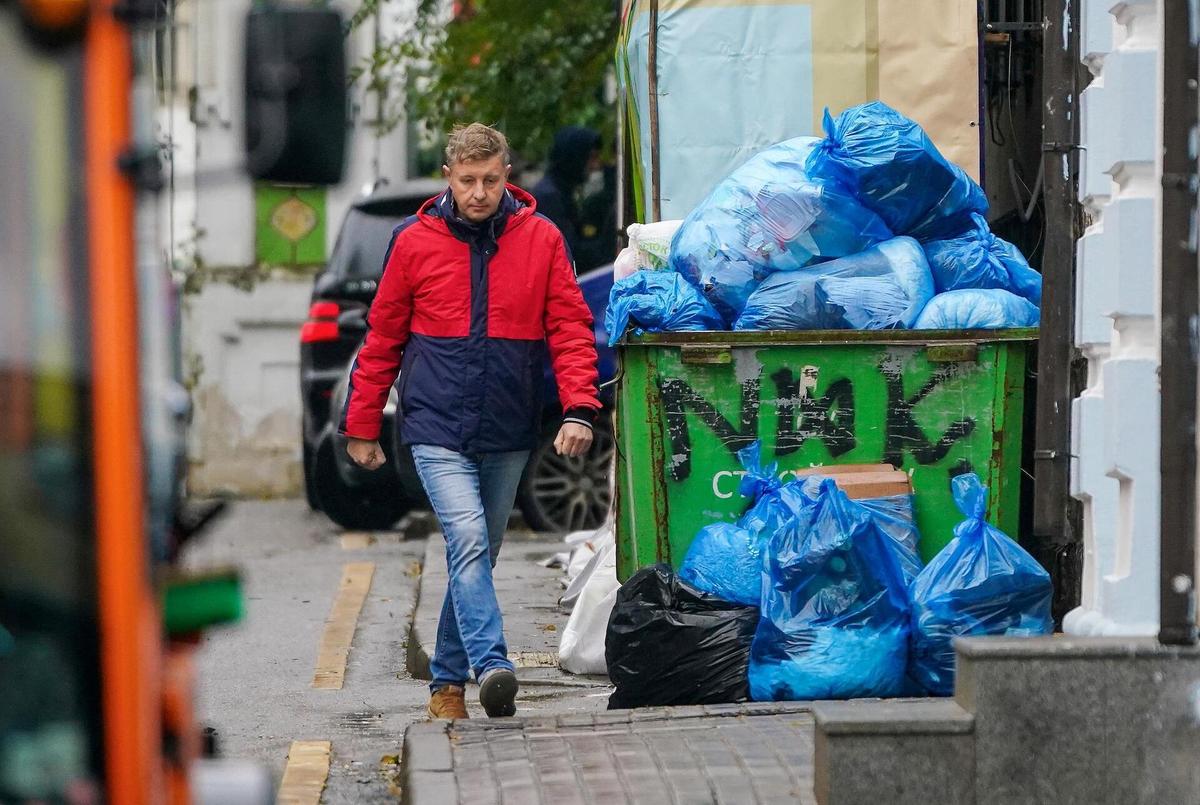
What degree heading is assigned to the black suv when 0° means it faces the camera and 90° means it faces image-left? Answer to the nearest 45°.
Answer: approximately 225°

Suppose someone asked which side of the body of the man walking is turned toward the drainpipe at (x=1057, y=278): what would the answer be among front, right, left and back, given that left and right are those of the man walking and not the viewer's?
left

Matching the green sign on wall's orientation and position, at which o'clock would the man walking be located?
The man walking is roughly at 12 o'clock from the green sign on wall.

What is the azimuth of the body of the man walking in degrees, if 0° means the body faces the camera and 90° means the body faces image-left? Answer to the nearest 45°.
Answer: approximately 0°

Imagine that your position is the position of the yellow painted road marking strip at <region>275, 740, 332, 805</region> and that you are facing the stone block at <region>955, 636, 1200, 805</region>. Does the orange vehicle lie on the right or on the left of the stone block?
right

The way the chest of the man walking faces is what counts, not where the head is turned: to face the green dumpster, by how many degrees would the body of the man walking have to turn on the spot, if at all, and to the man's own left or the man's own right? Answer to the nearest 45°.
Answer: approximately 90° to the man's own left

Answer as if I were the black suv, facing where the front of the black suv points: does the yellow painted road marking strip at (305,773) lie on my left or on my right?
on my right
